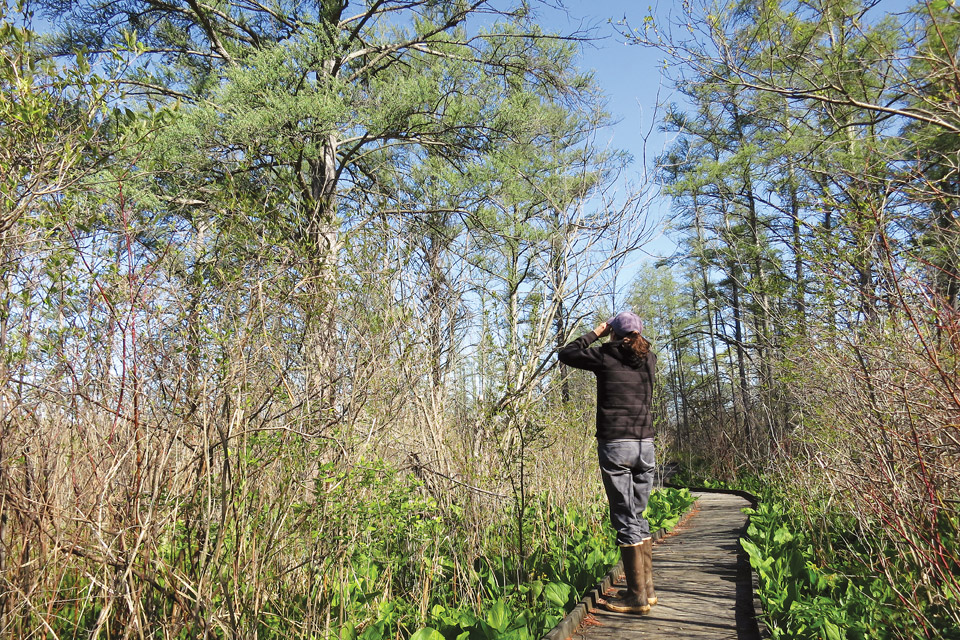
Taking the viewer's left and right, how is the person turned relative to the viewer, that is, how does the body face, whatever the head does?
facing away from the viewer and to the left of the viewer

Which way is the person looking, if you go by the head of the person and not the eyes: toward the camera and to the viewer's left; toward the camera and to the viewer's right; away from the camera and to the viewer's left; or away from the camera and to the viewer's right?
away from the camera and to the viewer's left
